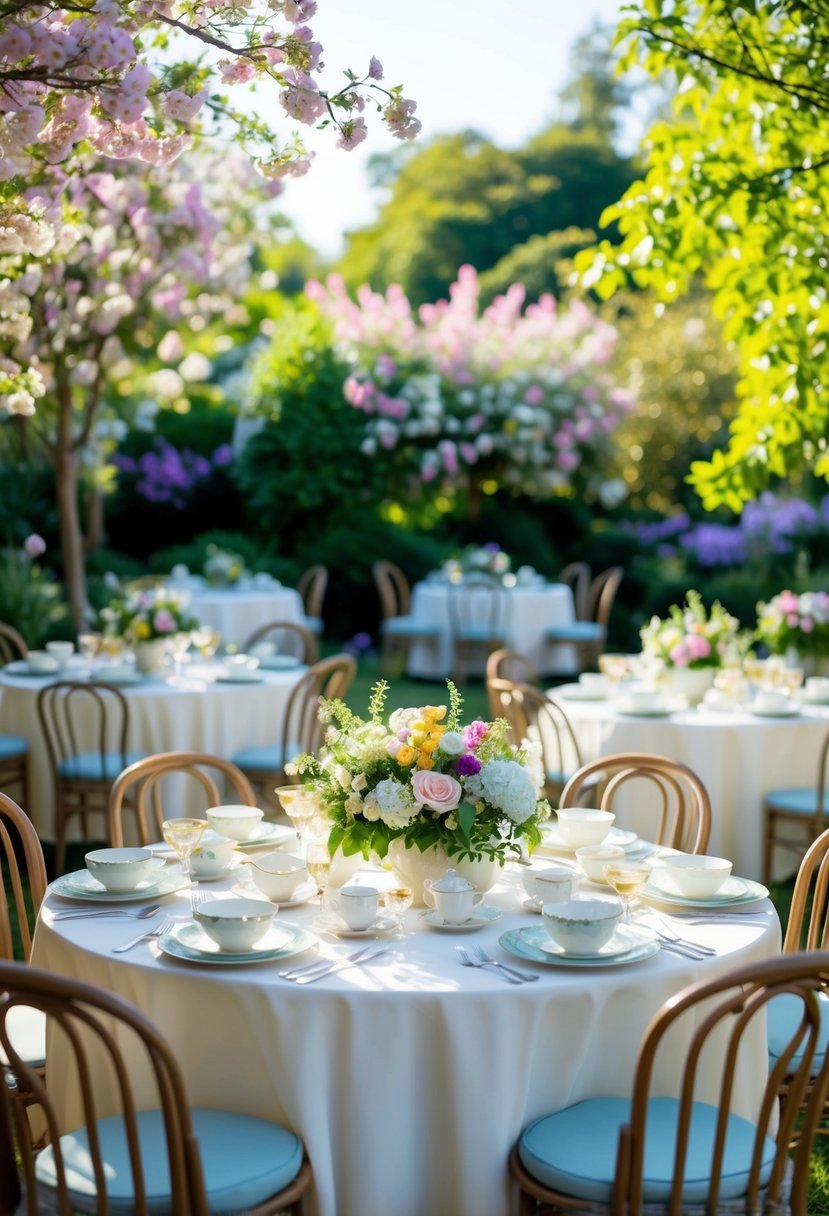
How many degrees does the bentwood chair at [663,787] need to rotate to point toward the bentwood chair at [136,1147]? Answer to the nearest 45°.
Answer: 0° — it already faces it

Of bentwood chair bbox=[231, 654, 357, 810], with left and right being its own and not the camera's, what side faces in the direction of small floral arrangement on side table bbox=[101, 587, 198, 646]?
front

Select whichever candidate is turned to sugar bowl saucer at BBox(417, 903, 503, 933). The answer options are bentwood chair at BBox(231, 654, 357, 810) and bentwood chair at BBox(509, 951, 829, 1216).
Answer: bentwood chair at BBox(509, 951, 829, 1216)

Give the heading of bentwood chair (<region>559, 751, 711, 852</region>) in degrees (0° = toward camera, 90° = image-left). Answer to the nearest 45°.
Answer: approximately 45°

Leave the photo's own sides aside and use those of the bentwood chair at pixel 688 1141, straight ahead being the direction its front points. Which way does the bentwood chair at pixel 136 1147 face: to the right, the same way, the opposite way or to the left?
to the right

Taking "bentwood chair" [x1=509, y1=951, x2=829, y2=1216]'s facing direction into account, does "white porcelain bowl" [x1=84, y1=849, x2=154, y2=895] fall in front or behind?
in front

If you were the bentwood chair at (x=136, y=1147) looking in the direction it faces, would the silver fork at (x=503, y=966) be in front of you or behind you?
in front

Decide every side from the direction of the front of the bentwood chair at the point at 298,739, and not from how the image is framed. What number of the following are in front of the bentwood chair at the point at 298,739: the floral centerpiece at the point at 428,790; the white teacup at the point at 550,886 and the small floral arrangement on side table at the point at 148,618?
1

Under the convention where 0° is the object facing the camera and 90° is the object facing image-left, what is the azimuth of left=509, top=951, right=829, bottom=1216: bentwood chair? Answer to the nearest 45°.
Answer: approximately 135°

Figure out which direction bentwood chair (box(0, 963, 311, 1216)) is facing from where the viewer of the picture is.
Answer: facing away from the viewer and to the right of the viewer

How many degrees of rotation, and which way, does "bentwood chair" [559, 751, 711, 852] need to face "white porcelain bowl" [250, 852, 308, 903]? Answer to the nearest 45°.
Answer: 0° — it already faces it

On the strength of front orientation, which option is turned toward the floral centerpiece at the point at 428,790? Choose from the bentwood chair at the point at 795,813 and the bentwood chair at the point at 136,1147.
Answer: the bentwood chair at the point at 136,1147

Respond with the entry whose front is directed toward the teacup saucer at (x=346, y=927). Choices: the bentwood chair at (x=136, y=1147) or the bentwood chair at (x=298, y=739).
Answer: the bentwood chair at (x=136, y=1147)

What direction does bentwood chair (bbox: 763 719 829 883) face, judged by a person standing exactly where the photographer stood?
facing away from the viewer and to the left of the viewer

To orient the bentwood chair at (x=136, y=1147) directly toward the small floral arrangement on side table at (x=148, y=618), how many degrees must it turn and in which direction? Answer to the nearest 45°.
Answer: approximately 45° to its left

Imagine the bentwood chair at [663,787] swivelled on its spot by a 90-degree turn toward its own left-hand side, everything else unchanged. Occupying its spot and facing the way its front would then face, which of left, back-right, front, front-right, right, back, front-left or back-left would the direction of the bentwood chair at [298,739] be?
back

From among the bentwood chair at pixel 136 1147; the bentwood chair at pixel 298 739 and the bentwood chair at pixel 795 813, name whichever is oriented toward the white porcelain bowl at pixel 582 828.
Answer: the bentwood chair at pixel 136 1147
